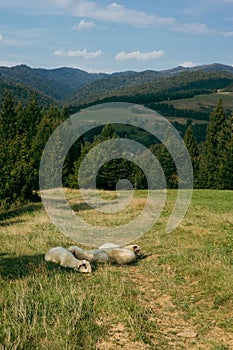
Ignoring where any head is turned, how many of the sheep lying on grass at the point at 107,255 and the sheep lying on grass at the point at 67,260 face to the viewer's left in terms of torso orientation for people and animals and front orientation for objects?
1
